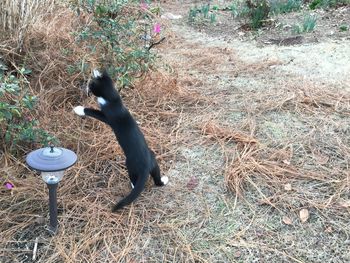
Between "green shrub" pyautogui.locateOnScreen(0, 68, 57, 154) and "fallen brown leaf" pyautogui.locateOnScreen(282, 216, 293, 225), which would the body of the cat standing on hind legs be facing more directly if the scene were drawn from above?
the green shrub

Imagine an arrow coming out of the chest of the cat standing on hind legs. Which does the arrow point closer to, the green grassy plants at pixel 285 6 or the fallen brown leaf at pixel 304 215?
the green grassy plants

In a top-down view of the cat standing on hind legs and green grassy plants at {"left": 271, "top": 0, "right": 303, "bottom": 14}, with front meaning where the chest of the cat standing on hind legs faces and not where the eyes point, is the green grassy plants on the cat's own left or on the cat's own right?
on the cat's own right

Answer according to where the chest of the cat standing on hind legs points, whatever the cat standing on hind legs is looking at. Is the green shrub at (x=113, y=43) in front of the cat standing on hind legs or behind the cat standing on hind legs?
in front

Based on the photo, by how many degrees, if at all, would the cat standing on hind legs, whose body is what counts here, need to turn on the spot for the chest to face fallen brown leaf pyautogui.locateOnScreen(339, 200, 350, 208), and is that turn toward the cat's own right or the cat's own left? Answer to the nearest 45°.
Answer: approximately 135° to the cat's own right

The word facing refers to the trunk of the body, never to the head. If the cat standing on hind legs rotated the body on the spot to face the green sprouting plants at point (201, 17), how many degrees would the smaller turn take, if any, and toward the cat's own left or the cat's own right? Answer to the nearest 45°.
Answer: approximately 45° to the cat's own right

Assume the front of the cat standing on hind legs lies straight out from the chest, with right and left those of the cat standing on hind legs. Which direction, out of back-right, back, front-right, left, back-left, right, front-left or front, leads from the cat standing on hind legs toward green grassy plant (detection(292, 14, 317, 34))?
right

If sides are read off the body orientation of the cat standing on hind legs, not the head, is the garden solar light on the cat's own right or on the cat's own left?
on the cat's own left

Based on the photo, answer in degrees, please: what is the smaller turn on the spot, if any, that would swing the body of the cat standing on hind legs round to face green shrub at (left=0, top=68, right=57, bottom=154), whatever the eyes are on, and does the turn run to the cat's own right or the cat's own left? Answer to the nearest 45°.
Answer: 0° — it already faces it

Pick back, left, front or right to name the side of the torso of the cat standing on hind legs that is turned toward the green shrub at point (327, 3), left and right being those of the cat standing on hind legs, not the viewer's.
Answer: right

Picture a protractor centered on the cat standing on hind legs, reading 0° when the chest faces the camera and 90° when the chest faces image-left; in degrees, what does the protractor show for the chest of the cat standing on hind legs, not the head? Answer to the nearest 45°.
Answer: approximately 135°
